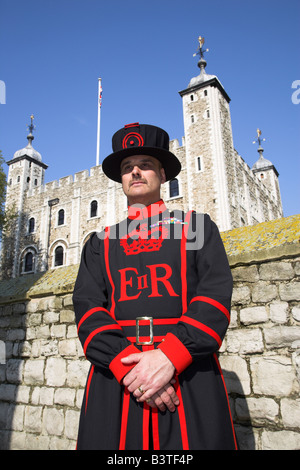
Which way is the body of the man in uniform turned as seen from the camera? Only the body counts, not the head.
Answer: toward the camera

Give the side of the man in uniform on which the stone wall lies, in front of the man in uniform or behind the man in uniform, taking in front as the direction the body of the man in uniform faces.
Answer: behind

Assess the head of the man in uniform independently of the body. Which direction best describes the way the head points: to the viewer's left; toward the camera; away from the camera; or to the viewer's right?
toward the camera

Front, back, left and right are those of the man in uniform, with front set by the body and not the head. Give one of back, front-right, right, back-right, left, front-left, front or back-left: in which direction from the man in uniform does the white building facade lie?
back

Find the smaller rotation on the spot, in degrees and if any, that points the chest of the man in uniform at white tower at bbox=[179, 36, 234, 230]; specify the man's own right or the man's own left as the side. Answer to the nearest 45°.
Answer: approximately 180°
